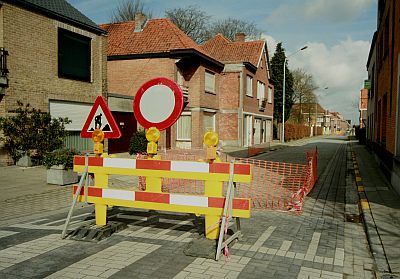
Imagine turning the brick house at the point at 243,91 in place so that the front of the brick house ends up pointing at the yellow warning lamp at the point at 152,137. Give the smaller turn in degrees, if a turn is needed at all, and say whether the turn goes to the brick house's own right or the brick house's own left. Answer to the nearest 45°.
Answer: approximately 45° to the brick house's own right

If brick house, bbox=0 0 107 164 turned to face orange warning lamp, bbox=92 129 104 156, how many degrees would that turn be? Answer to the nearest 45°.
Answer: approximately 45° to its right

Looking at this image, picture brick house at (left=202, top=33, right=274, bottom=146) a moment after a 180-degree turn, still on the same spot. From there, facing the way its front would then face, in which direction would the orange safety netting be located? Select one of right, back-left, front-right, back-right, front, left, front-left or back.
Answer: back-left

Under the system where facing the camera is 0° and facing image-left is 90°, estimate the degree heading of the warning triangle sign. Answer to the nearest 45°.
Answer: approximately 0°

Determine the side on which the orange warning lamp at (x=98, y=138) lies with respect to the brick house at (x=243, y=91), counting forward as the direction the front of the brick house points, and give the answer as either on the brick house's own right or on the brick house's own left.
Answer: on the brick house's own right

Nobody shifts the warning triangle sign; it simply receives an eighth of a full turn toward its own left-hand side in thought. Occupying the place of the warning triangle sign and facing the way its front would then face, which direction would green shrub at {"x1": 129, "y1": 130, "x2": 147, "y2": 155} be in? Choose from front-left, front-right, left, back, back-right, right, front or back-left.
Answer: back-left

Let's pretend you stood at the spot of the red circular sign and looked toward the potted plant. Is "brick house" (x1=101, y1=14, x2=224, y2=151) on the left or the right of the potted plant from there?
right

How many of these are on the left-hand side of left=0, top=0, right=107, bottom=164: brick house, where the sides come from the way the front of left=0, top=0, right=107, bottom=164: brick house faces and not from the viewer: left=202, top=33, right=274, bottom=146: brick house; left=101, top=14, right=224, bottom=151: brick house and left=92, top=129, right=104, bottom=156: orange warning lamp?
2

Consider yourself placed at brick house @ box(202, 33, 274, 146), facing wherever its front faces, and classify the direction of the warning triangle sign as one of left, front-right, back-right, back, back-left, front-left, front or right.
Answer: front-right

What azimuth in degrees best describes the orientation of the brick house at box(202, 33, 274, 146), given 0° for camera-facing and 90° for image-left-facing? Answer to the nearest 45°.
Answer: approximately 315°

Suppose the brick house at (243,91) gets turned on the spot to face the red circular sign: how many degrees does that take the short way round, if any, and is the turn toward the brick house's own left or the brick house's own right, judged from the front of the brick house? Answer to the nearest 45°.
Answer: approximately 45° to the brick house's own right

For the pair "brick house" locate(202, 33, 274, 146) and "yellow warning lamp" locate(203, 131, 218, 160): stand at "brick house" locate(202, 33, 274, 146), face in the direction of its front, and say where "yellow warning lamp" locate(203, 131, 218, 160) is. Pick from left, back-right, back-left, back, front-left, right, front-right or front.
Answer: front-right

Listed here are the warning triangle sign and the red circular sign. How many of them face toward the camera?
2

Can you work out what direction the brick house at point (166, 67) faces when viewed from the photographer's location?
facing the viewer and to the right of the viewer
